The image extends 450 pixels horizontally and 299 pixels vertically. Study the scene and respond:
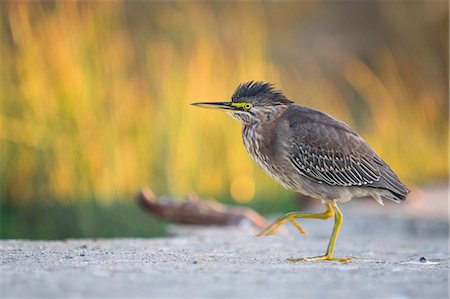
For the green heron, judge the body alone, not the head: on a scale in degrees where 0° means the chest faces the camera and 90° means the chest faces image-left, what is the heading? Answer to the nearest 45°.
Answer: approximately 90°
